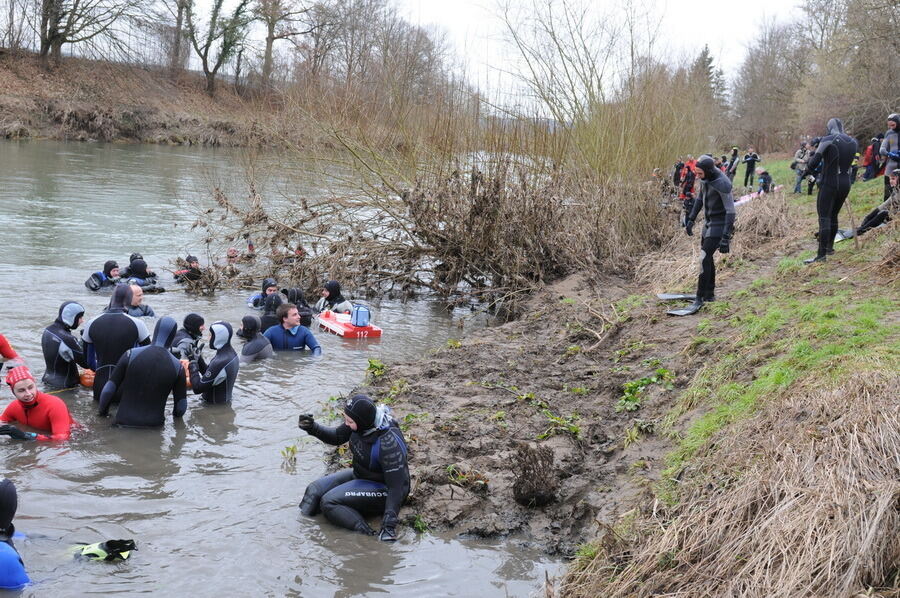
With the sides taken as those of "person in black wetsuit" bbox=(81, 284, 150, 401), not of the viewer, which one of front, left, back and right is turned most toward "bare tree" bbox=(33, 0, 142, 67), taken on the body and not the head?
front

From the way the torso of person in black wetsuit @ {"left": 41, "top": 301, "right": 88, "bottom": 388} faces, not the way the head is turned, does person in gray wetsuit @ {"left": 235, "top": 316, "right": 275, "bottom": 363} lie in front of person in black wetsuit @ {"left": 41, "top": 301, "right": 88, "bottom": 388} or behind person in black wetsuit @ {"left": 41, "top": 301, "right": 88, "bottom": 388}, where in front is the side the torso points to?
in front

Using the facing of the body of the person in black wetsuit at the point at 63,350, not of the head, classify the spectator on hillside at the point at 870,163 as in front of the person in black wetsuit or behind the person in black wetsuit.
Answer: in front

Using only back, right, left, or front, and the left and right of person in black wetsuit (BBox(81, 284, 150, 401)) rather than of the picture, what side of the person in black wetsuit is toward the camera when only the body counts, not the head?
back

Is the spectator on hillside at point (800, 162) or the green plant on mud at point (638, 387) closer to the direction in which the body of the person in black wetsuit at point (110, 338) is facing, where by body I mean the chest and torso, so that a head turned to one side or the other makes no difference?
the spectator on hillside

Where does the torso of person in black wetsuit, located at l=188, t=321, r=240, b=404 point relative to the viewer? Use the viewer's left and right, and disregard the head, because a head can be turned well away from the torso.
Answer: facing away from the viewer and to the left of the viewer

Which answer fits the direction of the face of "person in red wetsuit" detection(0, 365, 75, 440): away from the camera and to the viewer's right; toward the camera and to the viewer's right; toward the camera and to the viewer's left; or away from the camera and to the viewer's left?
toward the camera and to the viewer's right

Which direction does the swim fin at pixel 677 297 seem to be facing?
to the viewer's left

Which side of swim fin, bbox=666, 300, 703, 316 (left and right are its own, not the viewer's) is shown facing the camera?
left

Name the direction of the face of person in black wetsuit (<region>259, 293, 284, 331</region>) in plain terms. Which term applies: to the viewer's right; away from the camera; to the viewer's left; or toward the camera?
away from the camera

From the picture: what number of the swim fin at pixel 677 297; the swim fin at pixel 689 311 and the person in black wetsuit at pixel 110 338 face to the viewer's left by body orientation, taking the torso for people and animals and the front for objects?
2

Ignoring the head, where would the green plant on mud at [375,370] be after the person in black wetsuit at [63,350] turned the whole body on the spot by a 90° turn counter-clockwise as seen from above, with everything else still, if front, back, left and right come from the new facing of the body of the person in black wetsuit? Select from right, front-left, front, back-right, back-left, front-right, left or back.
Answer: back-right
